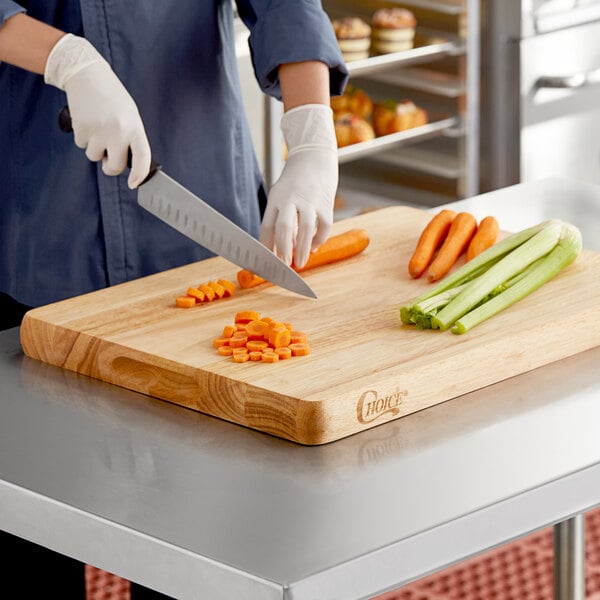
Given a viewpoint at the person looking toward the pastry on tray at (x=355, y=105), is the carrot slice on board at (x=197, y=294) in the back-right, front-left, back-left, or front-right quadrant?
back-right

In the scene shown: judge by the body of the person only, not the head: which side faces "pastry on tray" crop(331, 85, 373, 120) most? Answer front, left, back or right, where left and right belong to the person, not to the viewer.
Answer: back

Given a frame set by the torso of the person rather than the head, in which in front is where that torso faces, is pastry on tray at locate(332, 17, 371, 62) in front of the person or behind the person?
behind

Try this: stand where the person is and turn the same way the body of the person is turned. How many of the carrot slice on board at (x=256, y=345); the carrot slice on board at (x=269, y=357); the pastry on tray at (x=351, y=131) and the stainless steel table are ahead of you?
3

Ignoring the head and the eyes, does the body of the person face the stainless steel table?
yes

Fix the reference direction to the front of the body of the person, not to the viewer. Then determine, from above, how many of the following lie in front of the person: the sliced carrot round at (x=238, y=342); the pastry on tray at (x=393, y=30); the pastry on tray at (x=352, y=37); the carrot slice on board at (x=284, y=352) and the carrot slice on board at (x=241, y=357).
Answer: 3

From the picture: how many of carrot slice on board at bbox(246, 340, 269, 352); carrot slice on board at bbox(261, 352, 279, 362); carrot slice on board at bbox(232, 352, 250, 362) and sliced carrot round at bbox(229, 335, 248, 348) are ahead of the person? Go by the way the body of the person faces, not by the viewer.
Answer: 4

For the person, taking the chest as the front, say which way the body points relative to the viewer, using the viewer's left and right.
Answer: facing the viewer

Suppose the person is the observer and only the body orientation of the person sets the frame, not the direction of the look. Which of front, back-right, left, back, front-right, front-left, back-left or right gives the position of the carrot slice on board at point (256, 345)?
front

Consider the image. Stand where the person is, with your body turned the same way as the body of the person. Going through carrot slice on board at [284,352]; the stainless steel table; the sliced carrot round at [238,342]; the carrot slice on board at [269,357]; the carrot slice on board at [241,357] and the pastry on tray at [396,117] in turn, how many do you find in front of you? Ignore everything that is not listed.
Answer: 5

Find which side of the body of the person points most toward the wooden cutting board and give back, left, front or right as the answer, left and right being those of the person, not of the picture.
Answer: front

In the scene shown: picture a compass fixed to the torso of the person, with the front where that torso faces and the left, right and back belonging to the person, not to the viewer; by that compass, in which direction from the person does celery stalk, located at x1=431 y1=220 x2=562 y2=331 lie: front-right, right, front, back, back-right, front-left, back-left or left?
front-left

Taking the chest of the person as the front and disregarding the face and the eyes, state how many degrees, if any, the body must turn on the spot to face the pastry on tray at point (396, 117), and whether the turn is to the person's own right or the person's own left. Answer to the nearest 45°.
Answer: approximately 180°

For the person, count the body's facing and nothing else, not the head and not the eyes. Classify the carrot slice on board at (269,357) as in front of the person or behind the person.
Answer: in front

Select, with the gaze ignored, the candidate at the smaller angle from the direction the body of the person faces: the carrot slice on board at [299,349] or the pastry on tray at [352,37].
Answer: the carrot slice on board
